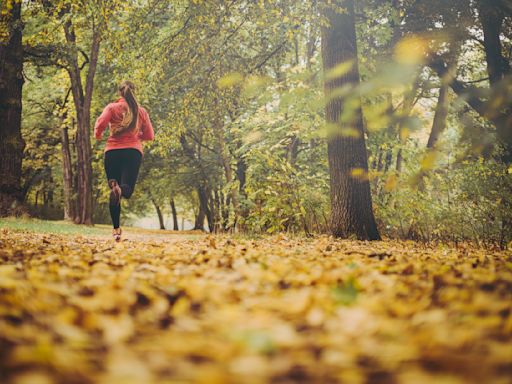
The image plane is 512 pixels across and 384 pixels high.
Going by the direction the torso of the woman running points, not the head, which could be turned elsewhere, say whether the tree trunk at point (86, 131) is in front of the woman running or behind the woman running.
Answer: in front

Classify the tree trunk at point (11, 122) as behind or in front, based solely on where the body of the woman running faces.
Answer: in front

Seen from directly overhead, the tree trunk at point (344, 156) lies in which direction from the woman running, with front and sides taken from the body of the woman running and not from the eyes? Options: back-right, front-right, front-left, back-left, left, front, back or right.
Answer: right

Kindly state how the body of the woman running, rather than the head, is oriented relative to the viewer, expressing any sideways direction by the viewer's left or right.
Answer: facing away from the viewer

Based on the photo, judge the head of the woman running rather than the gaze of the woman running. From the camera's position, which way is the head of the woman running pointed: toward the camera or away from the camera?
away from the camera
